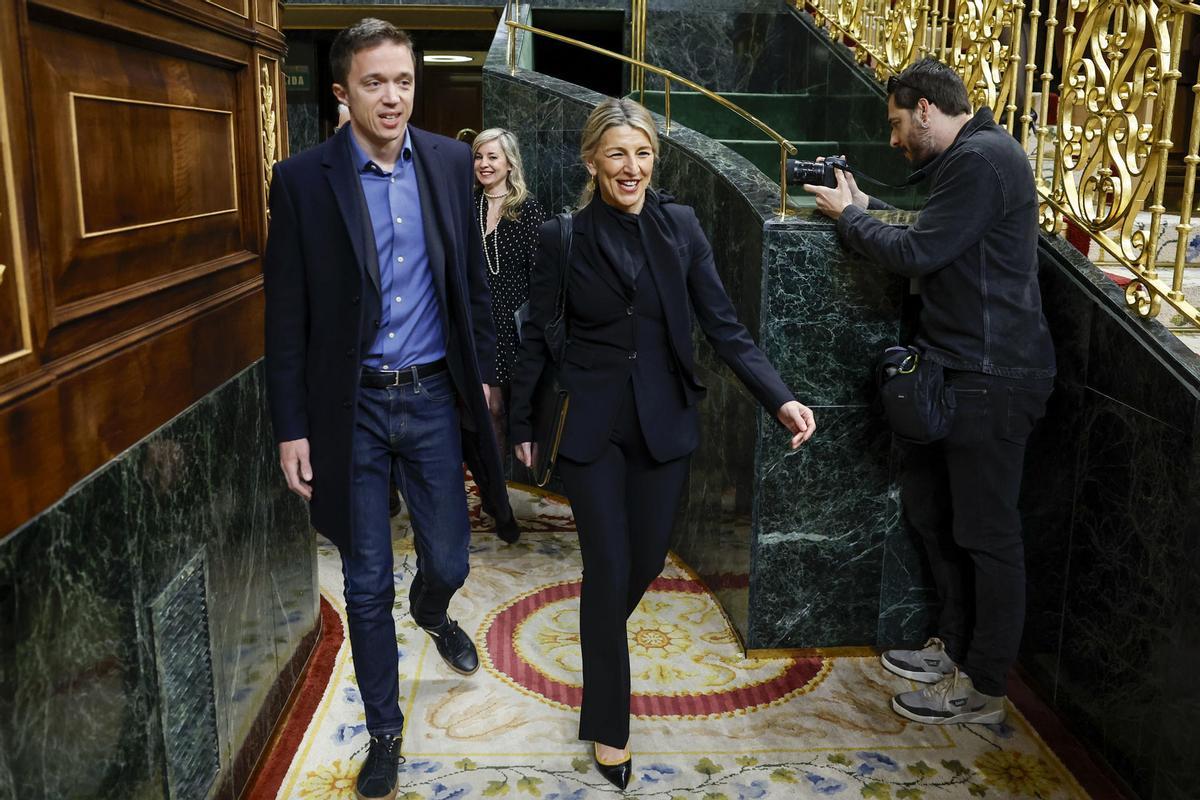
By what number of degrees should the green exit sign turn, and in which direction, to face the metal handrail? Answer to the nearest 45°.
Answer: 0° — it already faces it

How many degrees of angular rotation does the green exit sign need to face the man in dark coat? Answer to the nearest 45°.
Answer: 0° — it already faces them

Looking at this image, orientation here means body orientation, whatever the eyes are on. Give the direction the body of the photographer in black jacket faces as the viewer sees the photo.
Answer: to the viewer's left

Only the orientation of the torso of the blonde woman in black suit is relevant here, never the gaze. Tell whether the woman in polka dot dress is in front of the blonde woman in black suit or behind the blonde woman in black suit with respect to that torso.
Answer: behind

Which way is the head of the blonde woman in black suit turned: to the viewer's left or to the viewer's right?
to the viewer's right

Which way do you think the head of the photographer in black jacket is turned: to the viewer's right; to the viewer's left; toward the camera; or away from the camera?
to the viewer's left

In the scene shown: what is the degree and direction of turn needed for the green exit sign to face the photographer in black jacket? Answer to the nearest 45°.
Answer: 0° — it already faces them
